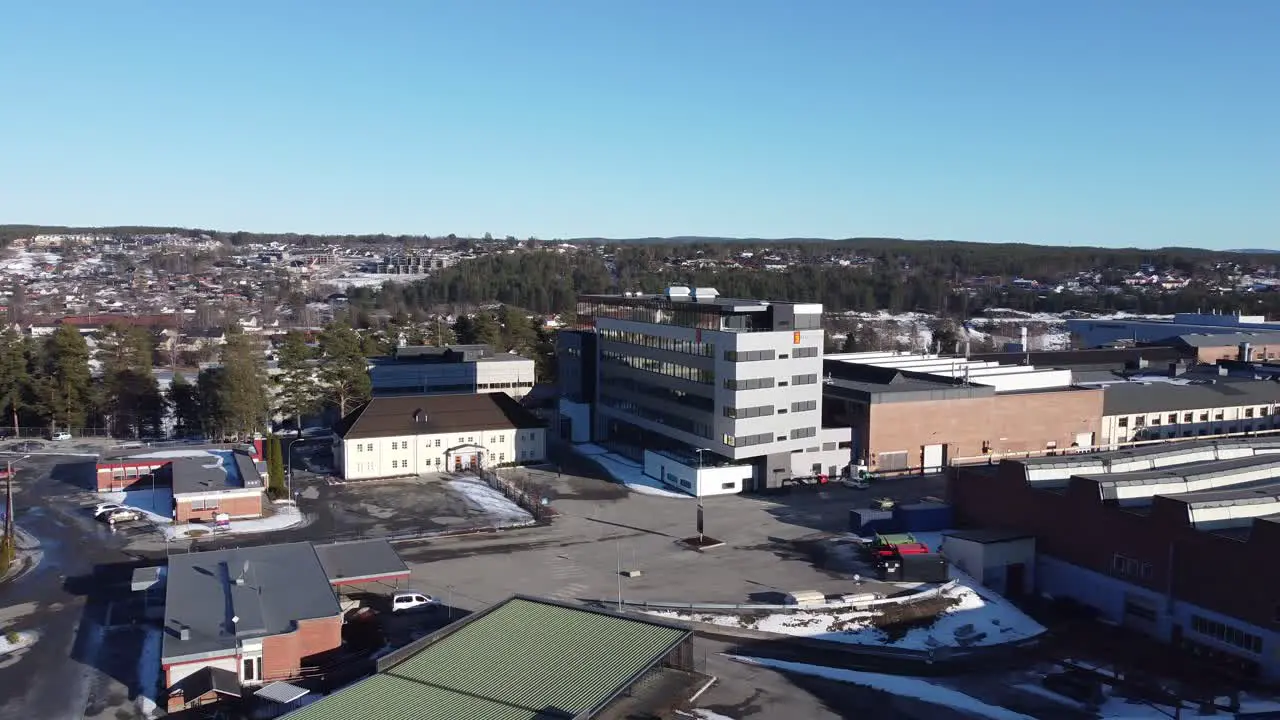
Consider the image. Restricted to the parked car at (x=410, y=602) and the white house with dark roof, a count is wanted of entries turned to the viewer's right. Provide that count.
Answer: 1

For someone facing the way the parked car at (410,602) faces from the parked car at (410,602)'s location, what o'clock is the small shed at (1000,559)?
The small shed is roughly at 12 o'clock from the parked car.

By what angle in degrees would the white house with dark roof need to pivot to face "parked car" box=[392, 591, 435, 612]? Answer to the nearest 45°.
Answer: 0° — it already faces it

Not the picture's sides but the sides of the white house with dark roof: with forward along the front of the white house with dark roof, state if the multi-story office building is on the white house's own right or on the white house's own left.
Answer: on the white house's own left

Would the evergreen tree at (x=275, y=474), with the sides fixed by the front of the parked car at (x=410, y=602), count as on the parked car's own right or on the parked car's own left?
on the parked car's own left

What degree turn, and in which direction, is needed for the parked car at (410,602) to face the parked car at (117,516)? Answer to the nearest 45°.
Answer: approximately 135° to its left

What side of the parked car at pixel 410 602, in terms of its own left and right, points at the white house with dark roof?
left

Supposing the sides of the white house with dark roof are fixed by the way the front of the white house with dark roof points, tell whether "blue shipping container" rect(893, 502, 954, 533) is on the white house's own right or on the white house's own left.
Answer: on the white house's own left

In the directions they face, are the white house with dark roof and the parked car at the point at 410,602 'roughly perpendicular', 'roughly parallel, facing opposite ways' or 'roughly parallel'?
roughly perpendicular

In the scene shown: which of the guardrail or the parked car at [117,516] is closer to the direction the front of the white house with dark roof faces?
the guardrail
